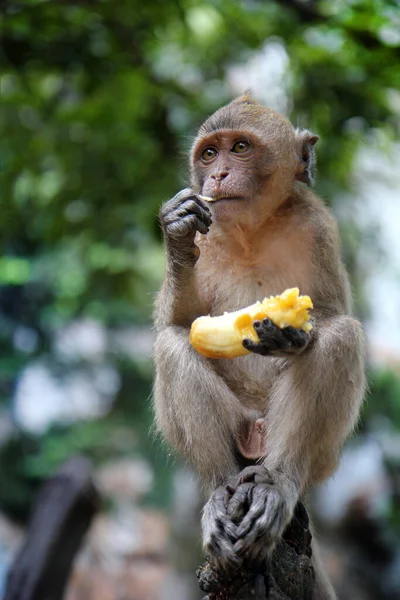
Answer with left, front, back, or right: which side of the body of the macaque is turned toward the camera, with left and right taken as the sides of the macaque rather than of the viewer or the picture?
front

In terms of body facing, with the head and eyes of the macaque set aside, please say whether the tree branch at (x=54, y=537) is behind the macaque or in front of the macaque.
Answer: behind
